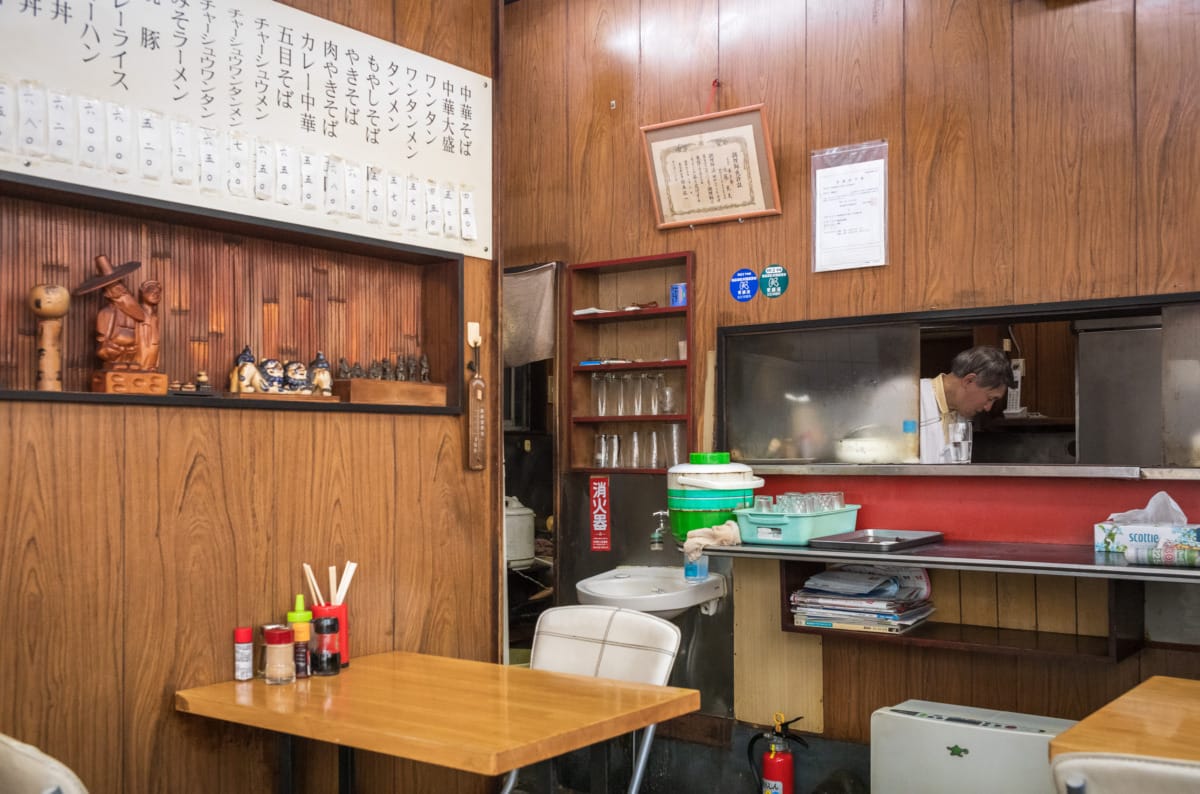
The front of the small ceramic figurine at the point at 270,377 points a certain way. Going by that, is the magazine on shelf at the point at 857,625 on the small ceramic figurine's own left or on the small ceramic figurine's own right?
on the small ceramic figurine's own left

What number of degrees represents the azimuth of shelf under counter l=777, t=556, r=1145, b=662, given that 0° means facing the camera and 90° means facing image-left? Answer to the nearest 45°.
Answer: approximately 45°

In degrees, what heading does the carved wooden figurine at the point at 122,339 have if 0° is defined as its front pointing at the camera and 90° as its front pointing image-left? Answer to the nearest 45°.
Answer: approximately 315°

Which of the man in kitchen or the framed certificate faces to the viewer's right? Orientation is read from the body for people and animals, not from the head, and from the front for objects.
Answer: the man in kitchen

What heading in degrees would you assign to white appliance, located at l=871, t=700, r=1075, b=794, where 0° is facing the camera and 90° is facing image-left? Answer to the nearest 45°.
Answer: approximately 45°

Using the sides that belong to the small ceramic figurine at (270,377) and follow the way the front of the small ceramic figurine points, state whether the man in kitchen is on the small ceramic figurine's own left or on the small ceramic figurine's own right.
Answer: on the small ceramic figurine's own left

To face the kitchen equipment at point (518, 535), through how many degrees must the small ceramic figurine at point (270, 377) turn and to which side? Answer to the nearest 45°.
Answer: approximately 90° to its left

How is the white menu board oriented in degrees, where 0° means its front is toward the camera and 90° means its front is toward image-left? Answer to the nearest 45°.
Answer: approximately 315°

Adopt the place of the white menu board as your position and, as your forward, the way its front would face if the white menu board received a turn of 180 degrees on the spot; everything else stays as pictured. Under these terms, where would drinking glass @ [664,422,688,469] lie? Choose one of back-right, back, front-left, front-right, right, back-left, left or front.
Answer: right

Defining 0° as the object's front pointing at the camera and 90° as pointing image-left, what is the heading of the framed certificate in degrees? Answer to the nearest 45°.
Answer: approximately 45°

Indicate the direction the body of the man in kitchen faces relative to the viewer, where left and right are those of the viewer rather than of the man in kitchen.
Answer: facing to the right of the viewer

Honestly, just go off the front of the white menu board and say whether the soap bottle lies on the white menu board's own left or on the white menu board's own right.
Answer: on the white menu board's own left
